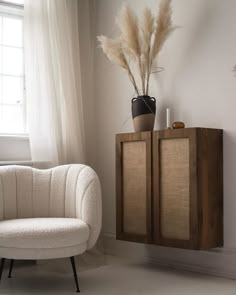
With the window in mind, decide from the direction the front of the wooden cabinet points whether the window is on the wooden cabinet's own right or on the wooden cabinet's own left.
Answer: on the wooden cabinet's own right

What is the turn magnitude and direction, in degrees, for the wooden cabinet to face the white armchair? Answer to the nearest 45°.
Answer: approximately 45° to its right

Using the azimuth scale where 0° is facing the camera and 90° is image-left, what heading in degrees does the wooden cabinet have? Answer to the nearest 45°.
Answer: approximately 45°

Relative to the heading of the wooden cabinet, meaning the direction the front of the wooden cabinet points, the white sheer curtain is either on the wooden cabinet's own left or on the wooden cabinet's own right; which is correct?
on the wooden cabinet's own right
